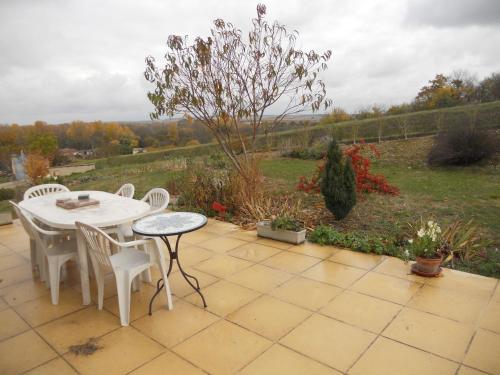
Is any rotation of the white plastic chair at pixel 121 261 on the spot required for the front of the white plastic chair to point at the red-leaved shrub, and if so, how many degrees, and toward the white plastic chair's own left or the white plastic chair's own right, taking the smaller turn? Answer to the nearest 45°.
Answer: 0° — it already faces it

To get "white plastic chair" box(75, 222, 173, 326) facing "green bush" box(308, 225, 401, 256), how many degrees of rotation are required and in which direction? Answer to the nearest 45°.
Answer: approximately 45° to its right

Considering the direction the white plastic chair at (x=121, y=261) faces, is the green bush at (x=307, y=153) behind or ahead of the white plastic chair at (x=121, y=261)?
ahead

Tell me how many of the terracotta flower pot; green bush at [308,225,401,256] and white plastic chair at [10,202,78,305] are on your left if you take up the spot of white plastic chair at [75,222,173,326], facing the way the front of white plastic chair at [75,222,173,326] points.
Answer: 1

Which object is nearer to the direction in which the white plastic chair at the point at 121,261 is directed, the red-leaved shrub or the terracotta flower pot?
the red-leaved shrub

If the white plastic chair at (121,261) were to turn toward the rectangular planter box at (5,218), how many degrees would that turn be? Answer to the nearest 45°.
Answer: approximately 90° to its left

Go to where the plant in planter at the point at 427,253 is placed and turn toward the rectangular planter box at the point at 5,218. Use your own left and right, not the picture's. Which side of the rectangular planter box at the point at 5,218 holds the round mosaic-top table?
left

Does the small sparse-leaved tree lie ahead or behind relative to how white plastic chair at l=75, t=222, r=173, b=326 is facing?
ahead

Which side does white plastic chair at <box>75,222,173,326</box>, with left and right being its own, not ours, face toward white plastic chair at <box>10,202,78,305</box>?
left
